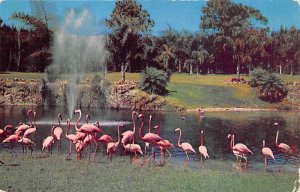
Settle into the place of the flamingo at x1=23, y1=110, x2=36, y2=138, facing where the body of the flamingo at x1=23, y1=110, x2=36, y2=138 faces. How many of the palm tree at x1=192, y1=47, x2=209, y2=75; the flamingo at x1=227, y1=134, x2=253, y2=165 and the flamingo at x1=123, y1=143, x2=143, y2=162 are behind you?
0

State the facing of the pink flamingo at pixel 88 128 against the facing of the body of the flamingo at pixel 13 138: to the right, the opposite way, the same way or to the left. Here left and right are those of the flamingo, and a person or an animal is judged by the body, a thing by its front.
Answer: the opposite way

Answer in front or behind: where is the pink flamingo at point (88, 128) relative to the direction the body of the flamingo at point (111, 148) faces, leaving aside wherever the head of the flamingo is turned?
behind

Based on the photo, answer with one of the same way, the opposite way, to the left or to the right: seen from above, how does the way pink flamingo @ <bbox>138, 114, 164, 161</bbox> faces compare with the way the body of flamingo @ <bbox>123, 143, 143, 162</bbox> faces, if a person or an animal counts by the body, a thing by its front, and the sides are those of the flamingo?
the same way

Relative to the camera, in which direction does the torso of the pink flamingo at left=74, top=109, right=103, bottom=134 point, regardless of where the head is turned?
to the viewer's left

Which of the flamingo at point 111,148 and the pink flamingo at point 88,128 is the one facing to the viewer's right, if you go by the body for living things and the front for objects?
the flamingo

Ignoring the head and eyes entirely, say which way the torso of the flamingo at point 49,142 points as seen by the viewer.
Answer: to the viewer's right

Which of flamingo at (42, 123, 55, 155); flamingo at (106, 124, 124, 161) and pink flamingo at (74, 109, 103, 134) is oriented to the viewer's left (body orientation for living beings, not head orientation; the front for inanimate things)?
the pink flamingo

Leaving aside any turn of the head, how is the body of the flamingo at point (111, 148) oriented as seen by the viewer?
to the viewer's right

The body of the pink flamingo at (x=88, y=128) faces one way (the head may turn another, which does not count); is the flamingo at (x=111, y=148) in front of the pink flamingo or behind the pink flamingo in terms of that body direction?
behind

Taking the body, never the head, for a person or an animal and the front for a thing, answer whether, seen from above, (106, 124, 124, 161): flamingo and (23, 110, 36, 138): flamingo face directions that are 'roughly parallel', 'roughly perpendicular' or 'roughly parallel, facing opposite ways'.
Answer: roughly parallel

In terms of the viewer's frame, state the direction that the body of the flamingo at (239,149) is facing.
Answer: to the viewer's left
